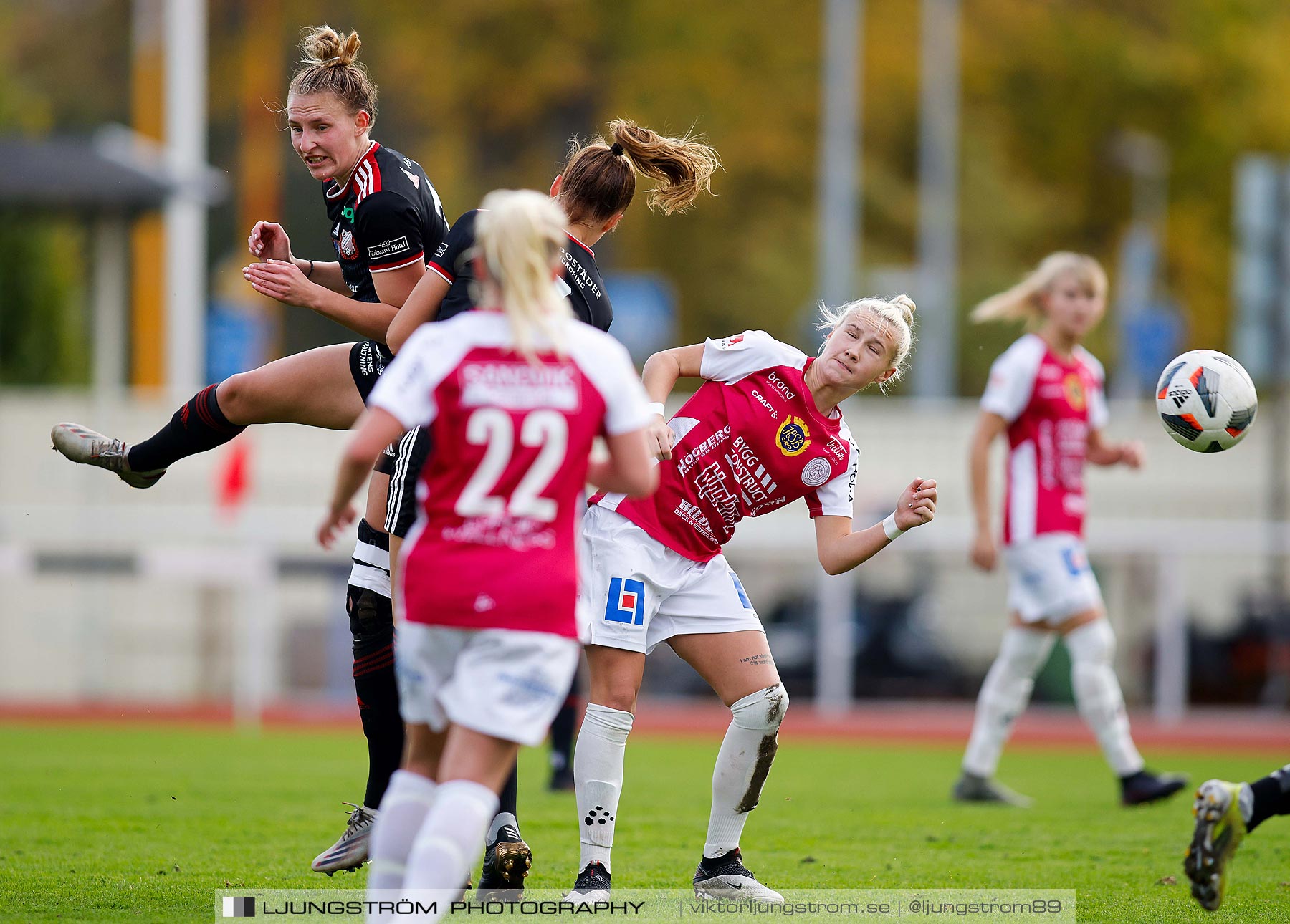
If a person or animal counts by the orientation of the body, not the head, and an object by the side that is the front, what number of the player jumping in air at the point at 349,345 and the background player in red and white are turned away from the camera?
0

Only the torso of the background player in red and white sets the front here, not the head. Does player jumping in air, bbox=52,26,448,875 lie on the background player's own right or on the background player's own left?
on the background player's own right

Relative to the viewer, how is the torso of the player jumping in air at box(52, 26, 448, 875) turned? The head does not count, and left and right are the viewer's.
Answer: facing the viewer and to the left of the viewer

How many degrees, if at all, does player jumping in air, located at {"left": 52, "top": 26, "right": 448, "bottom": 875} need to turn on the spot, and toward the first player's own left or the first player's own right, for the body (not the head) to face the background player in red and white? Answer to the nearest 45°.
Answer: approximately 180°

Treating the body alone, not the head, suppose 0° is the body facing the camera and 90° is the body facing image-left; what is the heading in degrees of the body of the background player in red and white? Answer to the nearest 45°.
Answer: approximately 315°

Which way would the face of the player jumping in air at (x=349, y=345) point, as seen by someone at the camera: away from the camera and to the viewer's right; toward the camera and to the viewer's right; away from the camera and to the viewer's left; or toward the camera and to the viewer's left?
toward the camera and to the viewer's left

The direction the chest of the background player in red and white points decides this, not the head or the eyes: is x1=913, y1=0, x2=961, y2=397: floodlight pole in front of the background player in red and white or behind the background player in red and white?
behind

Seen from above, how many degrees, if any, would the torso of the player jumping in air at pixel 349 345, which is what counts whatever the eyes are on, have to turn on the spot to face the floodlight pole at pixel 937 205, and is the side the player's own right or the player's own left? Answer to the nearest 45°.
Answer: approximately 180°

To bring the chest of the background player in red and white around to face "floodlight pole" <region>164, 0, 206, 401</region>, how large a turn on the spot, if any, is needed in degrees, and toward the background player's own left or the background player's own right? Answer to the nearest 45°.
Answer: approximately 180°

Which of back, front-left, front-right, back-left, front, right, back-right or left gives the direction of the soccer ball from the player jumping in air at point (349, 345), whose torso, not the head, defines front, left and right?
back-left

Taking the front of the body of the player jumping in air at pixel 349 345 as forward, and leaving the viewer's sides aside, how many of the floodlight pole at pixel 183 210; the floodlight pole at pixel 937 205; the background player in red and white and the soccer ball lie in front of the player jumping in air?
0
